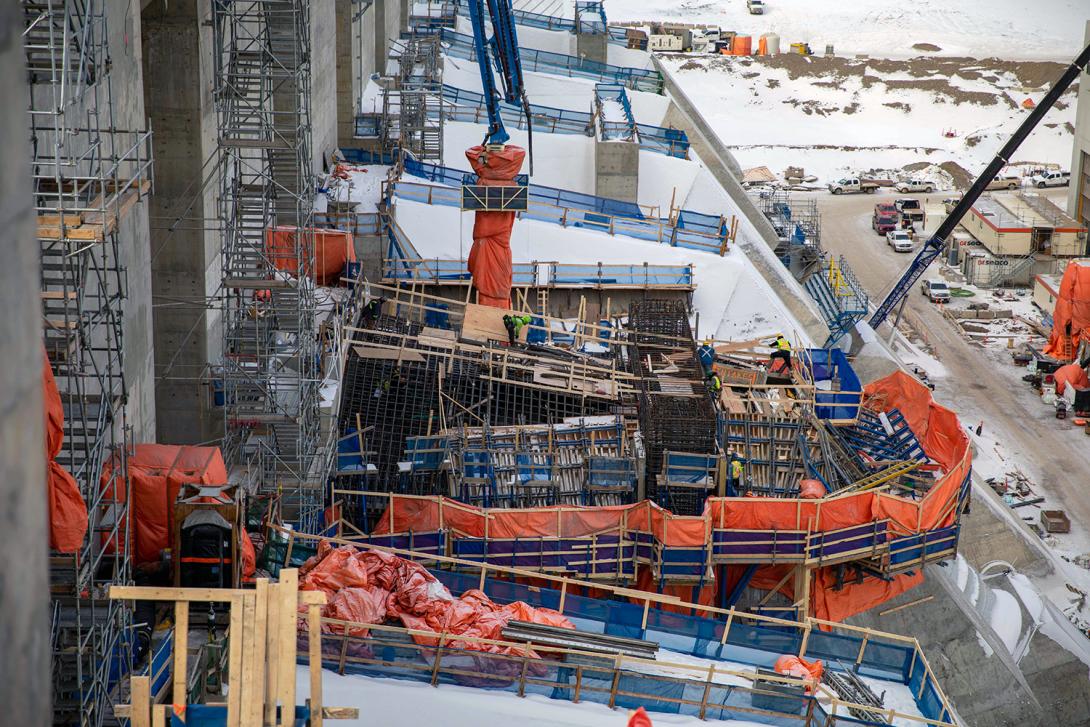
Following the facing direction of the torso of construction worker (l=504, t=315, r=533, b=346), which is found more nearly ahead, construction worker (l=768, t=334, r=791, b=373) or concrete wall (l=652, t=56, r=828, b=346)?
the construction worker
